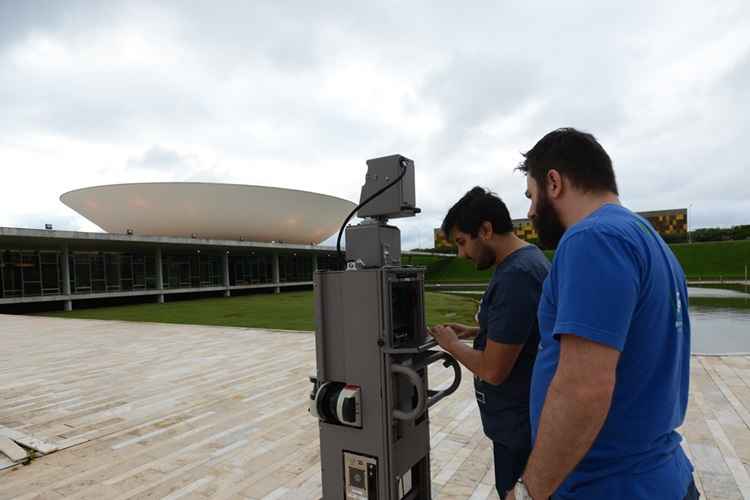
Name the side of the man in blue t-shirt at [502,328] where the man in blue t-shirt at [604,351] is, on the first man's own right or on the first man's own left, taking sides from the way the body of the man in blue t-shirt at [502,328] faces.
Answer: on the first man's own left

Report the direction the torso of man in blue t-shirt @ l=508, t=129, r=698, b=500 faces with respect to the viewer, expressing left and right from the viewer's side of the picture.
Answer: facing away from the viewer and to the left of the viewer

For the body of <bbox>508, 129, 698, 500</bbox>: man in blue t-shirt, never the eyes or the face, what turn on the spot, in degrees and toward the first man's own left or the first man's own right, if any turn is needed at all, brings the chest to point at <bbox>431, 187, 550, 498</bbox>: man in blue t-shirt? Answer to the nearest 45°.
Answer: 0° — they already face them

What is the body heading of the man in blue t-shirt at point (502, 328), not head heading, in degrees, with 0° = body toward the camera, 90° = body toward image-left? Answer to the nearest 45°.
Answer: approximately 90°
